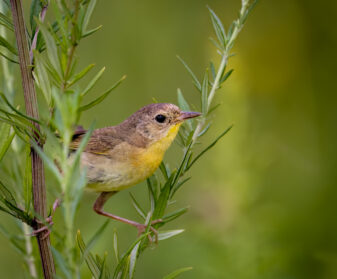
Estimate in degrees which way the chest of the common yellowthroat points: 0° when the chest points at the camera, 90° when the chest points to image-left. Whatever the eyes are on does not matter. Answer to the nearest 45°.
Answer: approximately 270°
